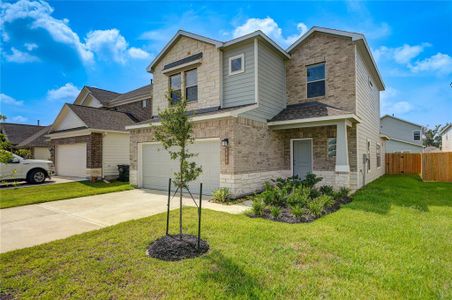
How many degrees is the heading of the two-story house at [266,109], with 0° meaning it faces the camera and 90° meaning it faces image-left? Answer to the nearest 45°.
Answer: approximately 45°

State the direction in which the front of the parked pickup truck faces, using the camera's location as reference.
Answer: facing to the right of the viewer

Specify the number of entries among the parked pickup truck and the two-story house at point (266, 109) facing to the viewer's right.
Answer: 1

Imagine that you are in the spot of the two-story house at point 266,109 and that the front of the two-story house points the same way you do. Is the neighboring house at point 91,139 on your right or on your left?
on your right

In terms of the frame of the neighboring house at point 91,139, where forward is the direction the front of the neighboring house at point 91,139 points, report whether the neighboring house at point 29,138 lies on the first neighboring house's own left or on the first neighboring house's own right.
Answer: on the first neighboring house's own right
